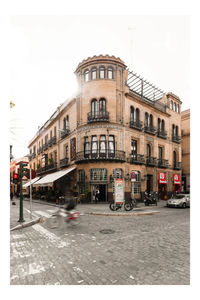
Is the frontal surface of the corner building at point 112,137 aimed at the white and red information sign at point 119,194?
yes

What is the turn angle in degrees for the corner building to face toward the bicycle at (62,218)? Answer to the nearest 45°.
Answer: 0° — it already faces it

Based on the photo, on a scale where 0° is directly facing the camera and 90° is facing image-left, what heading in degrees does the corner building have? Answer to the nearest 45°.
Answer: approximately 0°
